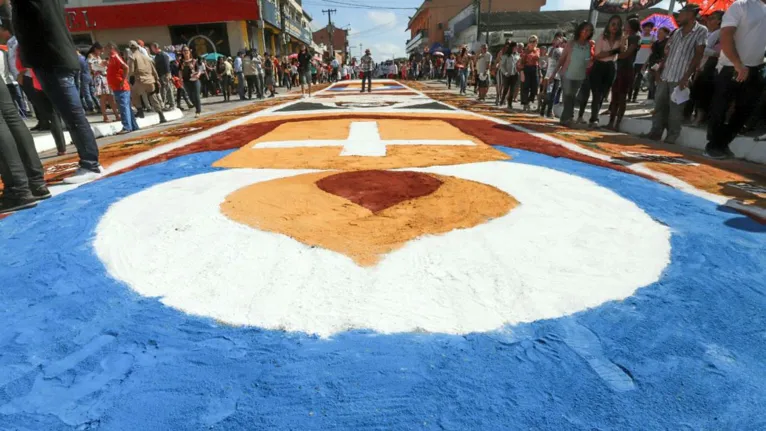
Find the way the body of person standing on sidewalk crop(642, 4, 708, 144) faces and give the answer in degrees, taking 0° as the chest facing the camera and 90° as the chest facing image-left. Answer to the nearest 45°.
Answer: approximately 45°

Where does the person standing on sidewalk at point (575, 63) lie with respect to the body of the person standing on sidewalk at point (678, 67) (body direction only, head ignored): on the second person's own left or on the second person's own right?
on the second person's own right

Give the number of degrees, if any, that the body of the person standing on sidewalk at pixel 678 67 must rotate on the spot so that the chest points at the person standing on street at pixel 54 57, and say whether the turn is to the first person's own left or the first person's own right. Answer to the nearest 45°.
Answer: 0° — they already face them

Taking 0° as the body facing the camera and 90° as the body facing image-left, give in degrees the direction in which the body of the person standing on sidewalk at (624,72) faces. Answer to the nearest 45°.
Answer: approximately 90°

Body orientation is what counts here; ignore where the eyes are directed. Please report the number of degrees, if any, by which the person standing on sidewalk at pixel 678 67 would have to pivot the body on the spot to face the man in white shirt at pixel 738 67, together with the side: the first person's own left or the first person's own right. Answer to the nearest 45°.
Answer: approximately 90° to the first person's own left

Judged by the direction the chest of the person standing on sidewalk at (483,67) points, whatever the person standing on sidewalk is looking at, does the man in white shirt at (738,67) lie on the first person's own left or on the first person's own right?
on the first person's own left

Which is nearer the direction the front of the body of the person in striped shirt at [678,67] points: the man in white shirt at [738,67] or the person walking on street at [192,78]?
the person walking on street

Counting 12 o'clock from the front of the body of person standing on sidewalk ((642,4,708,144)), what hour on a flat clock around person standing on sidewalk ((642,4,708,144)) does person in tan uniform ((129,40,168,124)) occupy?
person in tan uniform ((129,40,168,124)) is roughly at 1 o'clock from person standing on sidewalk ((642,4,708,144)).
